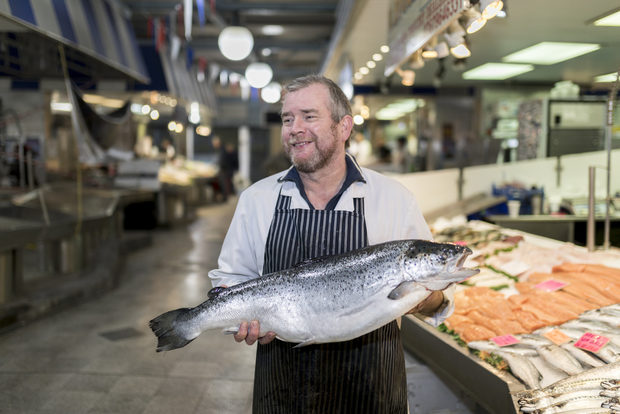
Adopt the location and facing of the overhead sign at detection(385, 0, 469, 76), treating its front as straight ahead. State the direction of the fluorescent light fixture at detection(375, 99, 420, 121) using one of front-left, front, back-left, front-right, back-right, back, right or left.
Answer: back-right

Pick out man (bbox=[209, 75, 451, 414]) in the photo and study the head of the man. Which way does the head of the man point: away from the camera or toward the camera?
toward the camera

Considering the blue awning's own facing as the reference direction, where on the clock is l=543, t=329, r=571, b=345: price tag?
The price tag is roughly at 1 o'clock from the blue awning.

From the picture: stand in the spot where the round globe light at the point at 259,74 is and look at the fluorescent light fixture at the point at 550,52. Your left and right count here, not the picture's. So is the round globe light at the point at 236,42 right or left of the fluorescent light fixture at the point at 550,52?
right

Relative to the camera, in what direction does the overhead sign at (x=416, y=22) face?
facing the viewer and to the left of the viewer

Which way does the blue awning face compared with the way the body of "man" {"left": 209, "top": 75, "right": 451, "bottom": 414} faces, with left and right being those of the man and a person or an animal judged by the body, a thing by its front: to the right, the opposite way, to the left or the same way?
to the left

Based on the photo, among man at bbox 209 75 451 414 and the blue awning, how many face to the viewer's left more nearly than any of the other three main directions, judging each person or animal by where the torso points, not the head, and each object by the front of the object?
0

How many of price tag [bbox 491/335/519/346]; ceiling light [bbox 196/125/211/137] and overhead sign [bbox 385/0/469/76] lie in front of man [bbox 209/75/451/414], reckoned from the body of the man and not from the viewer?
0

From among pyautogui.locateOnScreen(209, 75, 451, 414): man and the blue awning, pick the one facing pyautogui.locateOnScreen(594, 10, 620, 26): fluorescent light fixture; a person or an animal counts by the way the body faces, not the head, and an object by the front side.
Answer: the blue awning

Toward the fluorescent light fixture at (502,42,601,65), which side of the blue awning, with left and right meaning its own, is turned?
front

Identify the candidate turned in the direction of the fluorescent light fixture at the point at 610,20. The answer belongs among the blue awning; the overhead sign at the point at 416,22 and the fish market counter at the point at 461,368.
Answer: the blue awning

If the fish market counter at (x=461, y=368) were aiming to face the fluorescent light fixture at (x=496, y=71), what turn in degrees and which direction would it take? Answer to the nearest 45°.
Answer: approximately 135° to its right

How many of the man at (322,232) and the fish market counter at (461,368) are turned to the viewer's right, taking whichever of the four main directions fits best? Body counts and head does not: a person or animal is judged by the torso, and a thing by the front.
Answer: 0

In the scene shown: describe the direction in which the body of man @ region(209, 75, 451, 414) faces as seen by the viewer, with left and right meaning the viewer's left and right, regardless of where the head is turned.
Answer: facing the viewer

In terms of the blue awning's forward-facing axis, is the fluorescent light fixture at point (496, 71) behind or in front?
in front

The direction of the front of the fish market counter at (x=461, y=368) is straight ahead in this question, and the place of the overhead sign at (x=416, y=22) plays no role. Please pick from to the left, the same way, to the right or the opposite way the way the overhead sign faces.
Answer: the same way

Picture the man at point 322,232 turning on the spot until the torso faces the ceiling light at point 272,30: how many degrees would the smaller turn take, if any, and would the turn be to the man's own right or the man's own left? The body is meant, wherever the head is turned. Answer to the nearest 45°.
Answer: approximately 180°

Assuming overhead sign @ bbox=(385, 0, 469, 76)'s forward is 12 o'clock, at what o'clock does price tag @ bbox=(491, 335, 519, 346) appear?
The price tag is roughly at 10 o'clock from the overhead sign.
